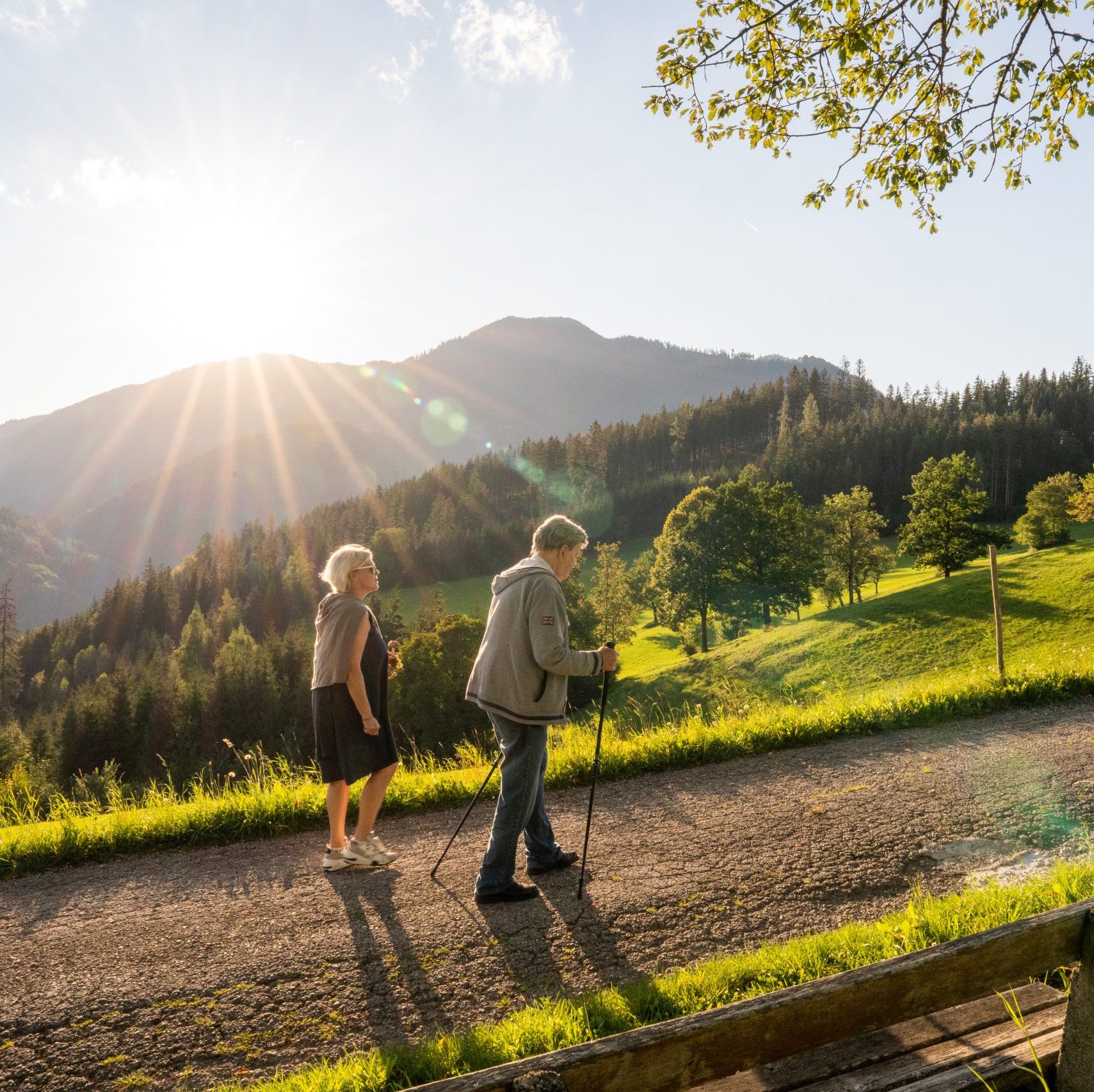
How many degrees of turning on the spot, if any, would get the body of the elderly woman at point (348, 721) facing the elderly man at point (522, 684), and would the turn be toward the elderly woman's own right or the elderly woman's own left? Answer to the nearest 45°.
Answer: approximately 45° to the elderly woman's own right

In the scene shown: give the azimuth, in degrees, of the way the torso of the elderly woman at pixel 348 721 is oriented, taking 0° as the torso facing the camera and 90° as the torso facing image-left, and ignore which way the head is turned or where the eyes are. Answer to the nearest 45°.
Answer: approximately 270°

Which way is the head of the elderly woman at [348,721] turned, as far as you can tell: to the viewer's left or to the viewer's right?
to the viewer's right

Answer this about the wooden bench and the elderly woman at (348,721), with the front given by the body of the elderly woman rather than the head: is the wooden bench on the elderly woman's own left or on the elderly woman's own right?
on the elderly woman's own right
